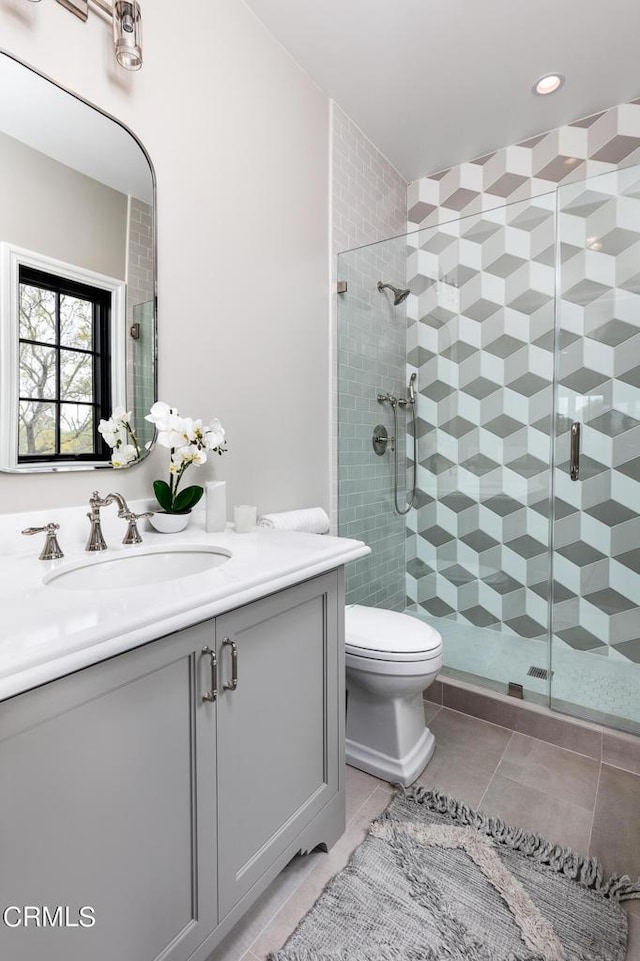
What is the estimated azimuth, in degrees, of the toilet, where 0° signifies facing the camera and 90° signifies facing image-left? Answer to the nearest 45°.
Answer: approximately 315°

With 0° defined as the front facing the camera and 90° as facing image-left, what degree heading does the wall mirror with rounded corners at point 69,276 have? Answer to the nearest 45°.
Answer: approximately 315°

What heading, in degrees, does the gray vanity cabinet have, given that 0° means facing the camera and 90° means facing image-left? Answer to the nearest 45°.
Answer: approximately 315°

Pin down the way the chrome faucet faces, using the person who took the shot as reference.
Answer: facing the viewer and to the right of the viewer

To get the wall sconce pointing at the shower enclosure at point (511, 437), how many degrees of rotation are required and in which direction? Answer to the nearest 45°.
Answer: approximately 45° to its left
